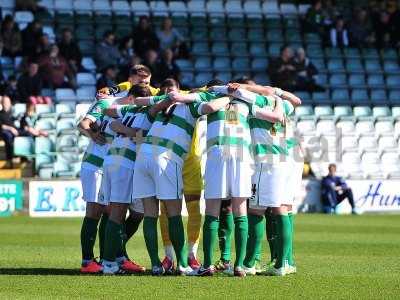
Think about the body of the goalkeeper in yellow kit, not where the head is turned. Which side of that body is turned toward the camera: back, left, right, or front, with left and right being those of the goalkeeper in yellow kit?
front

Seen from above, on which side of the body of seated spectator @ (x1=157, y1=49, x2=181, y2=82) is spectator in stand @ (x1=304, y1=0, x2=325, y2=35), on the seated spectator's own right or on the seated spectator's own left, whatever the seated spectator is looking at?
on the seated spectator's own left

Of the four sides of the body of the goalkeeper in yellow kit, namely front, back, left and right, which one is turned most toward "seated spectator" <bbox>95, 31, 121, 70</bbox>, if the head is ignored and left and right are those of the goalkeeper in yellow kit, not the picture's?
back

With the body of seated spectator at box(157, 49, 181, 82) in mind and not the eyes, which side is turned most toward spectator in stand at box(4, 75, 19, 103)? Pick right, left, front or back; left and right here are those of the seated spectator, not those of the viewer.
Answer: right

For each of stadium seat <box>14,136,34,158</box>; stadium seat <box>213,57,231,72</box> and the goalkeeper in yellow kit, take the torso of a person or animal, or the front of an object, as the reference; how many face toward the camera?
3

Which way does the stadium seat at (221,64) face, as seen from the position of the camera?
facing the viewer

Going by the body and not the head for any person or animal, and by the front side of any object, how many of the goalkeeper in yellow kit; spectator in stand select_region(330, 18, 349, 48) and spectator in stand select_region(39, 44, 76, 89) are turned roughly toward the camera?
3

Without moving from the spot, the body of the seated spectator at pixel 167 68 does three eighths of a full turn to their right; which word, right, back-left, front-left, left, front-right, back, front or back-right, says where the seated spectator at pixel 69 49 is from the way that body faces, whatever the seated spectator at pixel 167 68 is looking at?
front-left

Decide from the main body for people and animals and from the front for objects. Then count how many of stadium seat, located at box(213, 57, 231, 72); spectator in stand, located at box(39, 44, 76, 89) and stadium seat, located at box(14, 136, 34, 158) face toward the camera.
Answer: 3

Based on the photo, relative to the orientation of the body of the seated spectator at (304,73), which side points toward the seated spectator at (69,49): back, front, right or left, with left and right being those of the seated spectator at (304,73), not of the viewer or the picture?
right
